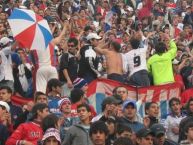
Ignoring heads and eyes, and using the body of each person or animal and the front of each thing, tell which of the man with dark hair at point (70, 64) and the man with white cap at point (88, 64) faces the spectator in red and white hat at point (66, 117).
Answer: the man with dark hair at point (70, 64)

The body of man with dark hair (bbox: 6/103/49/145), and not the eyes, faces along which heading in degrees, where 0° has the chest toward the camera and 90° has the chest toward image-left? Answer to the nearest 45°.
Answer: approximately 315°

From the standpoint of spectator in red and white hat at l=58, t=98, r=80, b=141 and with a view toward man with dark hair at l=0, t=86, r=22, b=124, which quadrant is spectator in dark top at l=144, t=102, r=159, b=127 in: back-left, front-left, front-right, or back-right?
back-right

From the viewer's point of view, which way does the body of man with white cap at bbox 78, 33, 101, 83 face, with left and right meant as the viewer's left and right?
facing away from the viewer and to the right of the viewer

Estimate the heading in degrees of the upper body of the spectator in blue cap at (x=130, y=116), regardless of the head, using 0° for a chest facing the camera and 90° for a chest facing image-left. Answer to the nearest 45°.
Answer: approximately 0°

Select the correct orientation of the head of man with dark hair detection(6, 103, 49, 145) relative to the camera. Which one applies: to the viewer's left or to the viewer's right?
to the viewer's right

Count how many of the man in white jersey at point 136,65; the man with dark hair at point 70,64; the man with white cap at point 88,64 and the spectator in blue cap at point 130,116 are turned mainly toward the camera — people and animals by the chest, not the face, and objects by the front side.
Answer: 2

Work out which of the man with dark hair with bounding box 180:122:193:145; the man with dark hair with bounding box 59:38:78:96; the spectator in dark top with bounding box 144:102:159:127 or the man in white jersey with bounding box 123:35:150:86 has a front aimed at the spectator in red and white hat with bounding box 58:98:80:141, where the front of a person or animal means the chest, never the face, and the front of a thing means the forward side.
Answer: the man with dark hair with bounding box 59:38:78:96

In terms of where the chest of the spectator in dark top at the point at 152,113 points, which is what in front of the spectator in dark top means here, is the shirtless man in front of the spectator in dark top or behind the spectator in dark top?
behind

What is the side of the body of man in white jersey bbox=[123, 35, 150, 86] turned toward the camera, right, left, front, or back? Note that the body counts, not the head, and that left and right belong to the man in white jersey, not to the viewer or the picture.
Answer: back

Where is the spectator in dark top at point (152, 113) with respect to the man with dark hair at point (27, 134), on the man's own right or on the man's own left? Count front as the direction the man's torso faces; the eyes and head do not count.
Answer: on the man's own left
